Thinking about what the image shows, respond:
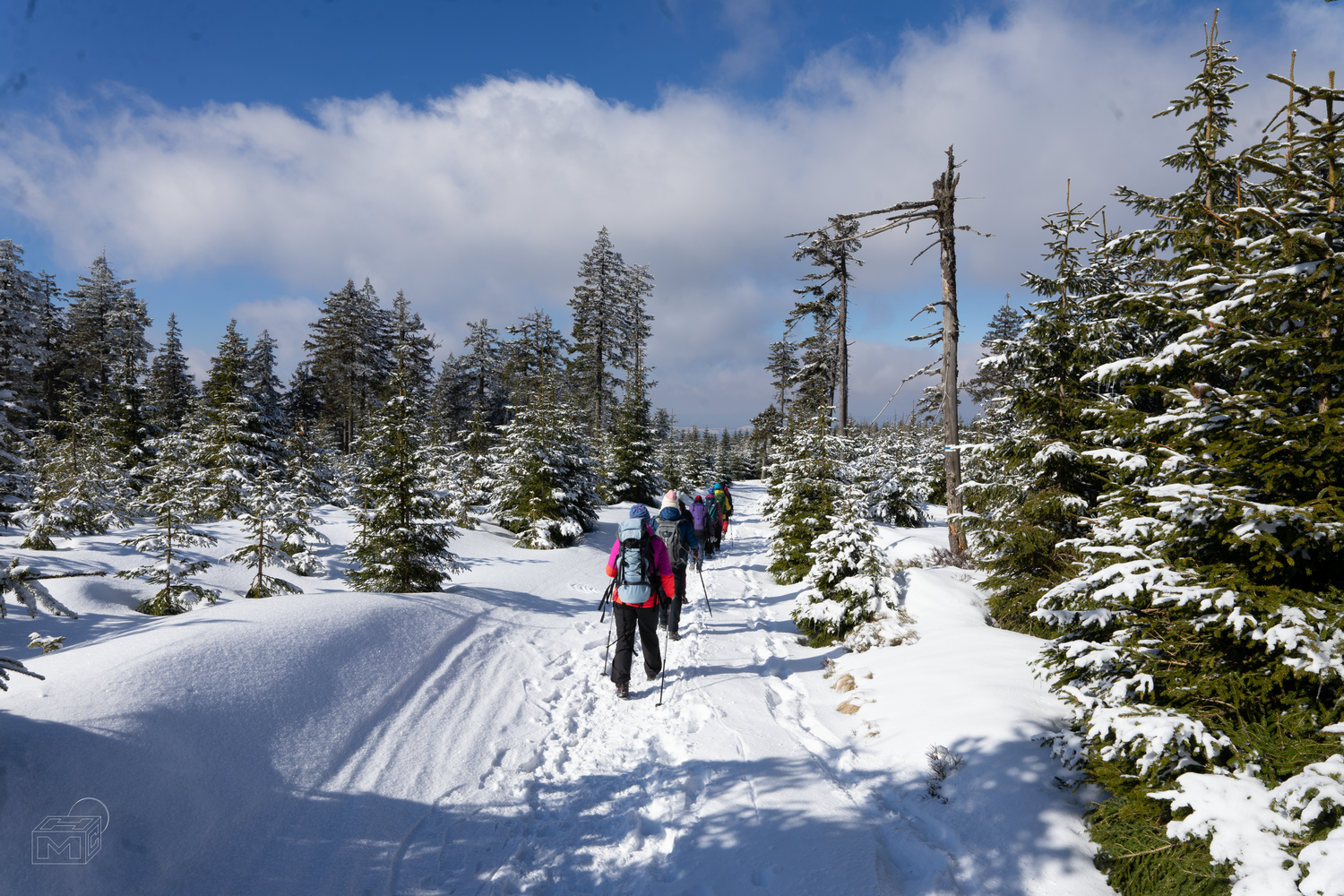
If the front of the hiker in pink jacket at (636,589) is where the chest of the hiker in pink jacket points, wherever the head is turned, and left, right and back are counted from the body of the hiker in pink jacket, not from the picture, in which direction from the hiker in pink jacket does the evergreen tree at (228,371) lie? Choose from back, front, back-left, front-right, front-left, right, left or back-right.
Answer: front-left

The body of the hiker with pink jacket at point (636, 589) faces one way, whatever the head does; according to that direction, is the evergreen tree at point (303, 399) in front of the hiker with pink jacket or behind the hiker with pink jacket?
in front

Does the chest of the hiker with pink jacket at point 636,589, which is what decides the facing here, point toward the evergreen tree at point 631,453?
yes

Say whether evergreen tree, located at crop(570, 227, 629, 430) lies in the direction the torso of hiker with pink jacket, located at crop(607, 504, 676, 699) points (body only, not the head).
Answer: yes

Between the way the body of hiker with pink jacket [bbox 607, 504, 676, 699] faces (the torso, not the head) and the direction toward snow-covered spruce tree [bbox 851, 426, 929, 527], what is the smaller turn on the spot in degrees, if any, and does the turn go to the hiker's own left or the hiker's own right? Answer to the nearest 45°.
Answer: approximately 45° to the hiker's own right

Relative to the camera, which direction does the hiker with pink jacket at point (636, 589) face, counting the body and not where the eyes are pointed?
away from the camera

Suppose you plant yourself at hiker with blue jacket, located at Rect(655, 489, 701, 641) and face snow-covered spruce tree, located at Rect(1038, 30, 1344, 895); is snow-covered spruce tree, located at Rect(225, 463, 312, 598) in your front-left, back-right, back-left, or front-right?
back-right

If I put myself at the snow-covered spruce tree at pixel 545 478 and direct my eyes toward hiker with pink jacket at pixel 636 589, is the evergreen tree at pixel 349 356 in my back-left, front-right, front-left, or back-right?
back-right

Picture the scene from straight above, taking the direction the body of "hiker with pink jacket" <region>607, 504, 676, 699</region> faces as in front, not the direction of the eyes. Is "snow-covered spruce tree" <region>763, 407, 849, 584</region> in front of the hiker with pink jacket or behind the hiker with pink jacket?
in front

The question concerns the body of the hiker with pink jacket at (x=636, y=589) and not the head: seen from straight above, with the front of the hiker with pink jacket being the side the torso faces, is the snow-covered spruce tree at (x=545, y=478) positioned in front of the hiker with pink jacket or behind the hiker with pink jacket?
in front
